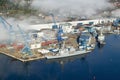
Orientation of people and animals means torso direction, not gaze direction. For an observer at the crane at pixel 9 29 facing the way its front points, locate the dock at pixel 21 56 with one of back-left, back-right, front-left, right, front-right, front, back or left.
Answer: left
